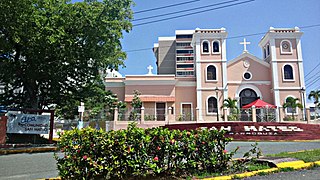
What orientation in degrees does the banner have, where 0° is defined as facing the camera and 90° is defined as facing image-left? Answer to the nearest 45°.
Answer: approximately 0°

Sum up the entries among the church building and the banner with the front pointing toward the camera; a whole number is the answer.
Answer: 2

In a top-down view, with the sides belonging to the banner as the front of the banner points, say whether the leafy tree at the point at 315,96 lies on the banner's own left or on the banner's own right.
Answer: on the banner's own left

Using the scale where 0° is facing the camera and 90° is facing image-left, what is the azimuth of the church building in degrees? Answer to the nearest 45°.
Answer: approximately 0°

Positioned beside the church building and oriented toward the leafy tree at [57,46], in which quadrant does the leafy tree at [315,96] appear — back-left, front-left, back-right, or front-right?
back-left

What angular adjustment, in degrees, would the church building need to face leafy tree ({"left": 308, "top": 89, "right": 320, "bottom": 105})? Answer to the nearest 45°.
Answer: approximately 90° to its left

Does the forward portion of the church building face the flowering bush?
yes
